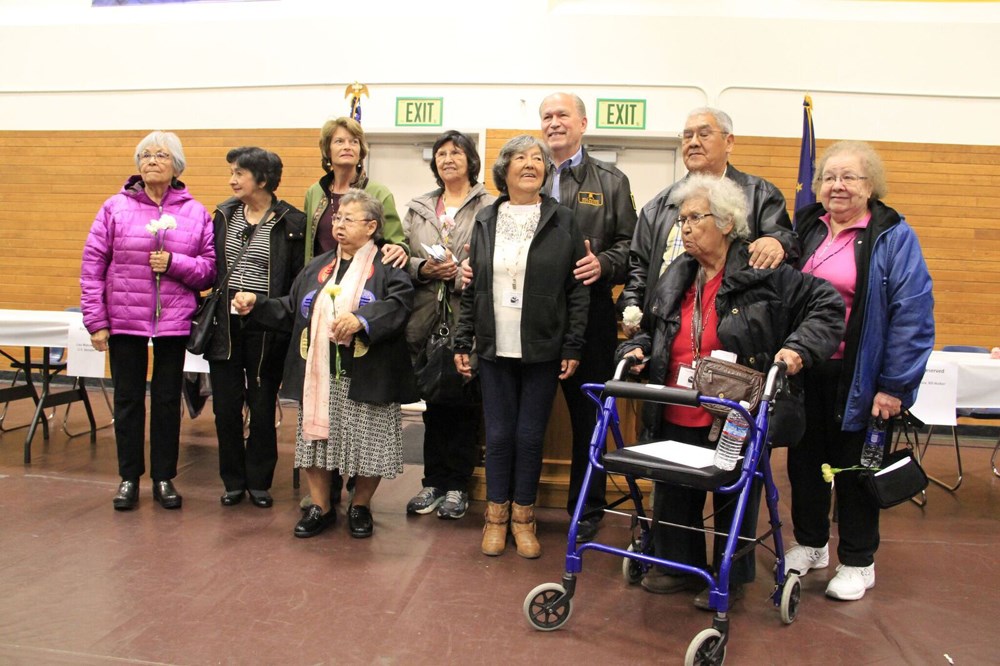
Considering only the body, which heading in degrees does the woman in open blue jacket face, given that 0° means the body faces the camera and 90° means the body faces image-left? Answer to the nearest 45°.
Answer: approximately 45°

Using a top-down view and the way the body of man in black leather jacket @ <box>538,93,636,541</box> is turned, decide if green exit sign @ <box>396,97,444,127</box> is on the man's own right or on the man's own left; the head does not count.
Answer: on the man's own right

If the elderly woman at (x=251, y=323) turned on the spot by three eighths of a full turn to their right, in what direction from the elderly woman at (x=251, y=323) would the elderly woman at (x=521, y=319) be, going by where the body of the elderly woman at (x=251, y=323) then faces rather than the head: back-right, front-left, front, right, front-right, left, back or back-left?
back

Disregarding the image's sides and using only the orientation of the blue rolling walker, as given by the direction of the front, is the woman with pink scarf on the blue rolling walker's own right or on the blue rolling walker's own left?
on the blue rolling walker's own right

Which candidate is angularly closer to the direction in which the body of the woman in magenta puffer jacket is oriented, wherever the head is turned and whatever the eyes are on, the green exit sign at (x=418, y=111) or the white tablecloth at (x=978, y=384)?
the white tablecloth

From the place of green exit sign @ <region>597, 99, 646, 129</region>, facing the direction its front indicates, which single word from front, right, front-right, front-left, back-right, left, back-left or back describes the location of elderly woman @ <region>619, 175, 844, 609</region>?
front

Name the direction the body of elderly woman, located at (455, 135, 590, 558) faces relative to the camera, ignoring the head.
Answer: toward the camera

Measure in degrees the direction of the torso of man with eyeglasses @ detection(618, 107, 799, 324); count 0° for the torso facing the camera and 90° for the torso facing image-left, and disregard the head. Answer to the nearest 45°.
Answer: approximately 45°

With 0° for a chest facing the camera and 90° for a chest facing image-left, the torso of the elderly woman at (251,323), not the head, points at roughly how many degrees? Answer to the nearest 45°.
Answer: approximately 0°

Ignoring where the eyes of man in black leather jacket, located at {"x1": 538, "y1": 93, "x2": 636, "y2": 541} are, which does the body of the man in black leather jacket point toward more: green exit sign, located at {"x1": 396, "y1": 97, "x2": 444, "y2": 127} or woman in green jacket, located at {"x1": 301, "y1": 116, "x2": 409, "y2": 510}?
the woman in green jacket

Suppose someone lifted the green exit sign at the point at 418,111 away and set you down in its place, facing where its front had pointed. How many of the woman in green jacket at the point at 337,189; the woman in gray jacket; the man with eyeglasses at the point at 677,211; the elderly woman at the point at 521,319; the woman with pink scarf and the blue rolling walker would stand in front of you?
6
